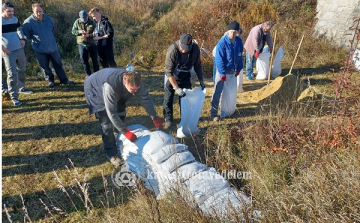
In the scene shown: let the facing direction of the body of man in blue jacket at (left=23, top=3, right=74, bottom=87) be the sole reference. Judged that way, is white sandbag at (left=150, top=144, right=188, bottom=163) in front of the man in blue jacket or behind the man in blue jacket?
in front

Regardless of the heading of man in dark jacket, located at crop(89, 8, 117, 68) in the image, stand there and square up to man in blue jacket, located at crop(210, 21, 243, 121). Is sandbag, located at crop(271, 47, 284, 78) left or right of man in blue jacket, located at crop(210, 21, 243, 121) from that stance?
left

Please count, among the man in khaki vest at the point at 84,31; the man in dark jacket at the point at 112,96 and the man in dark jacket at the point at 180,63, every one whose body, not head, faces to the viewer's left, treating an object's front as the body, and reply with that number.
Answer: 0

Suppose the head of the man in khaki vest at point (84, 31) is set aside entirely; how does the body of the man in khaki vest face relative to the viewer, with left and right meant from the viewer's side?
facing the viewer

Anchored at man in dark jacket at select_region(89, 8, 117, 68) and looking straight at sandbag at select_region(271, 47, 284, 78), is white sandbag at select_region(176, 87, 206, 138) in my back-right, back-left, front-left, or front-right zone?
front-right

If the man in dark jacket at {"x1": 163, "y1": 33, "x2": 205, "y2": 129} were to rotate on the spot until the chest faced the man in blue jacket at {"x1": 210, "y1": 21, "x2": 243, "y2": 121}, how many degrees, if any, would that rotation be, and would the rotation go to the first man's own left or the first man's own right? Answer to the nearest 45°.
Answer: approximately 90° to the first man's own left

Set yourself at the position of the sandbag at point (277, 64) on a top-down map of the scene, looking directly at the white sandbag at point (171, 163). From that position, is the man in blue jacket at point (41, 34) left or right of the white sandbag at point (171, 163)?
right

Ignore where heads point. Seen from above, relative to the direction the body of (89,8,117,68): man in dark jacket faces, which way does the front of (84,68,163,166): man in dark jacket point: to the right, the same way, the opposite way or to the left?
to the left

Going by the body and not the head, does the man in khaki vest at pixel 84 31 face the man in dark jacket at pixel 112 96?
yes

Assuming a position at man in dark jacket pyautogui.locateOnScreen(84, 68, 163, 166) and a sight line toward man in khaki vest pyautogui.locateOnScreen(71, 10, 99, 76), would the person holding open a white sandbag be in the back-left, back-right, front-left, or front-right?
front-right

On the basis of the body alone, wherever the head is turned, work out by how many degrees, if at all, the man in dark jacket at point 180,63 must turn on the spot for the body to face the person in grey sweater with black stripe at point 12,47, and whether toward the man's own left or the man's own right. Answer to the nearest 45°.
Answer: approximately 135° to the man's own right

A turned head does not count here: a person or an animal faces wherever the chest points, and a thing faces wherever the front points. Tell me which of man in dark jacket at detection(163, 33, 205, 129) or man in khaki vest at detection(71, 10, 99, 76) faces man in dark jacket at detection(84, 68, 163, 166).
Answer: man in khaki vest at detection(71, 10, 99, 76)

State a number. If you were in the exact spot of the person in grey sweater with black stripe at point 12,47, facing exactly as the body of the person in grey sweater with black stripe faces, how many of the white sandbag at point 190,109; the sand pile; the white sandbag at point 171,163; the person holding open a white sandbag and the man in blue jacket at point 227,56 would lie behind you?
0
